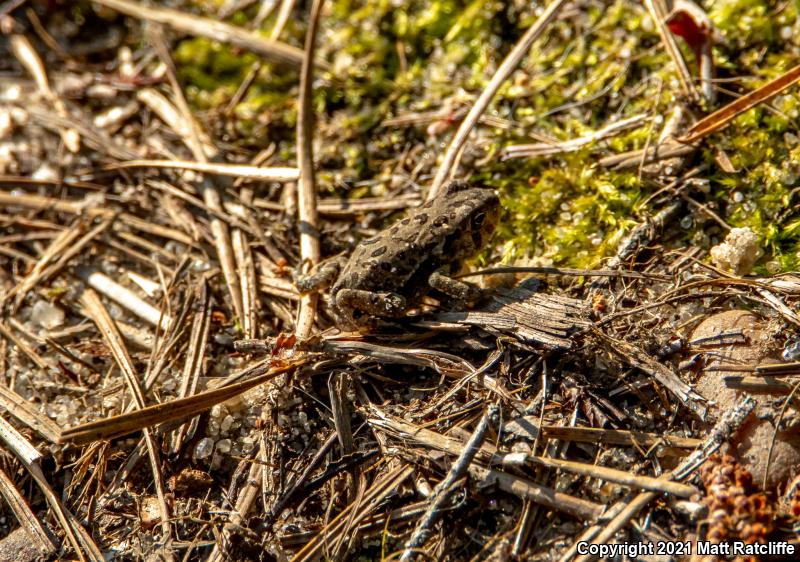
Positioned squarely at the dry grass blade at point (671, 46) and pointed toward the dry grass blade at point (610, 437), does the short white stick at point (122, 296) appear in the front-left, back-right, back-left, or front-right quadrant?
front-right

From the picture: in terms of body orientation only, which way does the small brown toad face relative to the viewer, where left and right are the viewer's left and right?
facing away from the viewer and to the right of the viewer

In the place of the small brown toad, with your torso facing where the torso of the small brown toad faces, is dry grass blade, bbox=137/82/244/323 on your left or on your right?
on your left

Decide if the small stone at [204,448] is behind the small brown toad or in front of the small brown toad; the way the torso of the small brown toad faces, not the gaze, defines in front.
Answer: behind

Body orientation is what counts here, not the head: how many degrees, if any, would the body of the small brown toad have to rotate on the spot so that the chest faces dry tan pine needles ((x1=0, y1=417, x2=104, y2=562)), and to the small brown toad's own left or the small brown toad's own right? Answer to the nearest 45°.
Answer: approximately 180°

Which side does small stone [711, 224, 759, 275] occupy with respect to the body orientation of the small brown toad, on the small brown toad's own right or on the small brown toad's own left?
on the small brown toad's own right

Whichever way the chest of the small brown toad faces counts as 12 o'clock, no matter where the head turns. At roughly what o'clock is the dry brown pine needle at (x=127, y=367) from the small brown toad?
The dry brown pine needle is roughly at 7 o'clock from the small brown toad.

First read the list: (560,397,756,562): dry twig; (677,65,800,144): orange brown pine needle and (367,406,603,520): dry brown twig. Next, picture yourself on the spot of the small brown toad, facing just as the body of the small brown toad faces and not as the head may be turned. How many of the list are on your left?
0

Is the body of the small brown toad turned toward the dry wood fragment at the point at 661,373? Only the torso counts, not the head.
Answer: no

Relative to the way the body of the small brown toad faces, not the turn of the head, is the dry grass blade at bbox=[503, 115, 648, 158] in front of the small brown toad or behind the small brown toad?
in front

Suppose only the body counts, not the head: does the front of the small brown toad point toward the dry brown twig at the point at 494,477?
no

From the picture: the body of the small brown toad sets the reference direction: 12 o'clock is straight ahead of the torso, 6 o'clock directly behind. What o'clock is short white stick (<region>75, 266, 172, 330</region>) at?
The short white stick is roughly at 8 o'clock from the small brown toad.

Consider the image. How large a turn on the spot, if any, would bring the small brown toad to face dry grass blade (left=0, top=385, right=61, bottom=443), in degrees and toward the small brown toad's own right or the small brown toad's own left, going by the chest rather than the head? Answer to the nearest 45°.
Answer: approximately 135° to the small brown toad's own left

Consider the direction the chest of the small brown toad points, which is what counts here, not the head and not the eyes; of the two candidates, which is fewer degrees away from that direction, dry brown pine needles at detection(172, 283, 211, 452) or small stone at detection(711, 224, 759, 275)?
the small stone

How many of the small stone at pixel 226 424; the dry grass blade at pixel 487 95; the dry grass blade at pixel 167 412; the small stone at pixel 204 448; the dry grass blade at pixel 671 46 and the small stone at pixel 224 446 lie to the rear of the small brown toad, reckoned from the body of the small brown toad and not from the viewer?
4

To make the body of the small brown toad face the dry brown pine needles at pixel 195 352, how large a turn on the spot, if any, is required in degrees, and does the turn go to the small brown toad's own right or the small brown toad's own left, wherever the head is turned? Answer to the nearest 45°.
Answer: approximately 135° to the small brown toad's own left

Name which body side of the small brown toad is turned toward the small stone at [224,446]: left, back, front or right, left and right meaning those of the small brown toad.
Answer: back

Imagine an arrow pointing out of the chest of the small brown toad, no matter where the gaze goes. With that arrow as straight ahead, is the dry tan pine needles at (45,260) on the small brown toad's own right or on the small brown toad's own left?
on the small brown toad's own left
